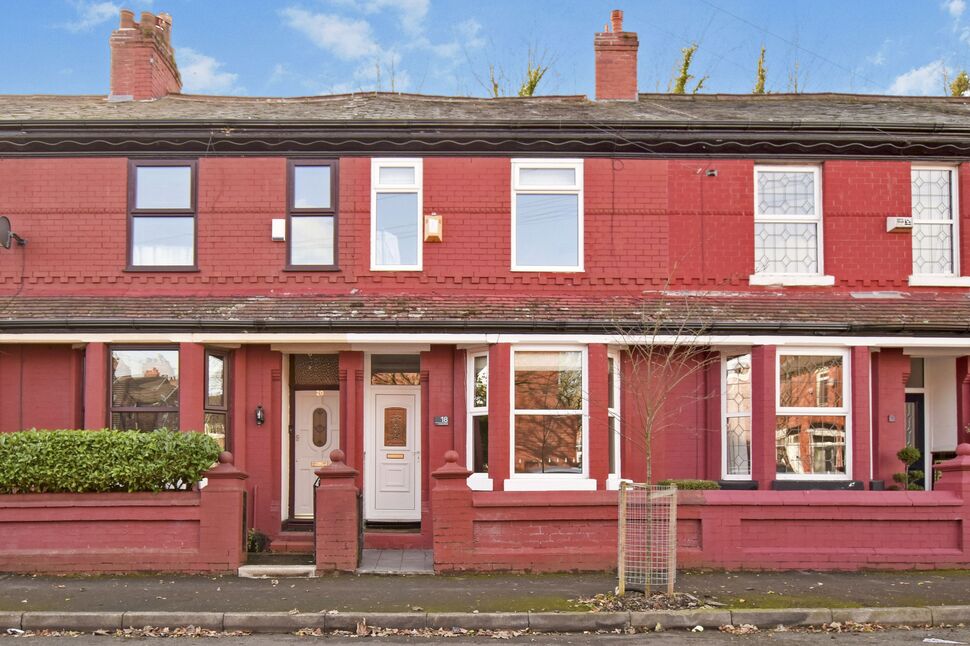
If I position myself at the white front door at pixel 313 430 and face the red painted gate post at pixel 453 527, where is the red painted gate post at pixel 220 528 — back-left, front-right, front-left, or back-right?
front-right

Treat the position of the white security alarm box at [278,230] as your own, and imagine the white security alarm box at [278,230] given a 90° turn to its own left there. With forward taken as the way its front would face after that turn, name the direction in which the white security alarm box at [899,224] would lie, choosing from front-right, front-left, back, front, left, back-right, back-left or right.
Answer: front

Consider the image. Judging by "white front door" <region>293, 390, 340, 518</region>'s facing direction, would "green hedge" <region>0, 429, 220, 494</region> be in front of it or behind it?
in front

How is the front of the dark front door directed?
toward the camera

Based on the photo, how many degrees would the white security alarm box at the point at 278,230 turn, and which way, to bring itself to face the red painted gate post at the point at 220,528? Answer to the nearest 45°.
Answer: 0° — it already faces it

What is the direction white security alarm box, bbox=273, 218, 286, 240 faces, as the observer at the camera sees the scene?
facing the viewer

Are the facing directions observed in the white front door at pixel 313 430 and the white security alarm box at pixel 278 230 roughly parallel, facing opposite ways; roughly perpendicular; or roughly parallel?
roughly parallel

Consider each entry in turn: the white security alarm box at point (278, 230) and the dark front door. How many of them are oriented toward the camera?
2

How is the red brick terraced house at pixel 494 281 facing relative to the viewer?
toward the camera

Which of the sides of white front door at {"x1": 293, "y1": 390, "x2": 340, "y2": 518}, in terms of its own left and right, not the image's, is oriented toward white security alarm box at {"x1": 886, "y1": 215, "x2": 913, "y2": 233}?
left

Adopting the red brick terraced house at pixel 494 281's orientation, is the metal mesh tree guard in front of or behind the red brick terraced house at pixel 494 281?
in front

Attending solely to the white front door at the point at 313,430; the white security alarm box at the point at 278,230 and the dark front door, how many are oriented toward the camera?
3
